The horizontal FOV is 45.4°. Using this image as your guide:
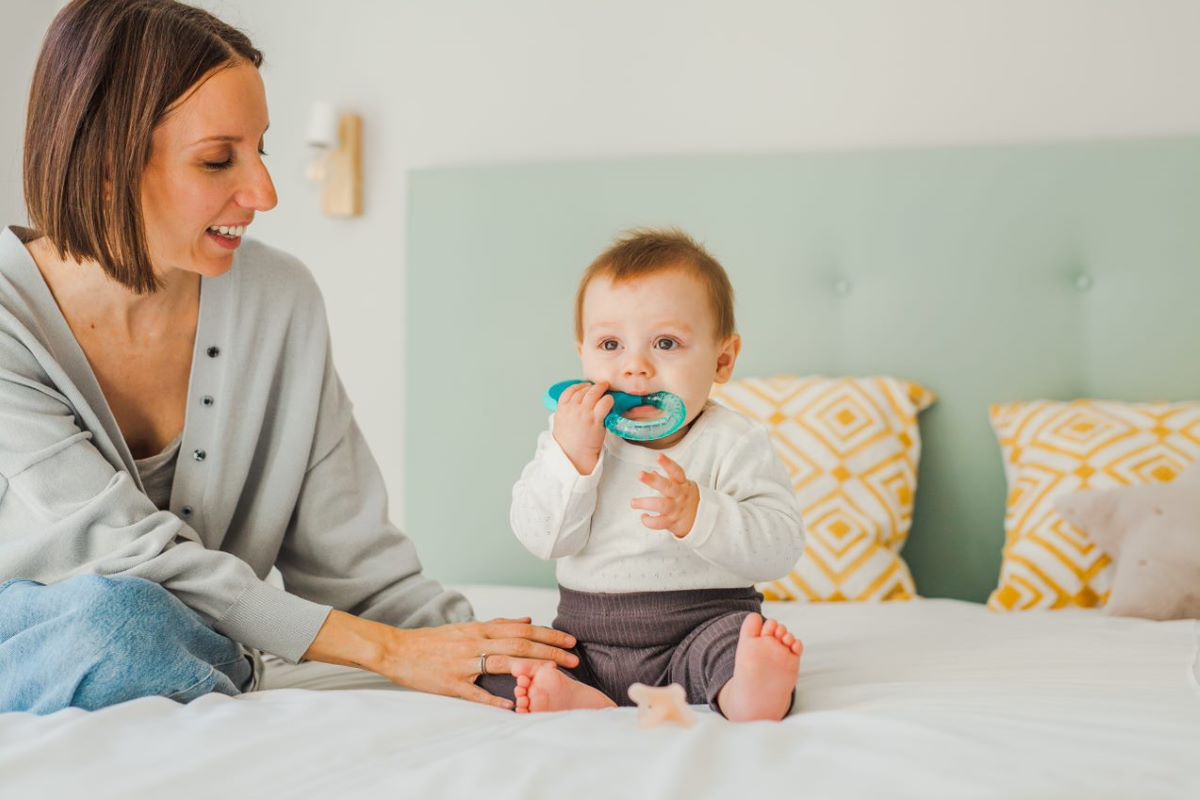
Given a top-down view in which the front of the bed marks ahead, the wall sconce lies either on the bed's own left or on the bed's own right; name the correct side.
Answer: on the bed's own right

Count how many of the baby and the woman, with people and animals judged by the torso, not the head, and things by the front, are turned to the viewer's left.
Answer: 0

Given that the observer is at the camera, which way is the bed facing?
facing the viewer

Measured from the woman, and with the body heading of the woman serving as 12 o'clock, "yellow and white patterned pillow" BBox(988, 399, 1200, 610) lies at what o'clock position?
The yellow and white patterned pillow is roughly at 10 o'clock from the woman.

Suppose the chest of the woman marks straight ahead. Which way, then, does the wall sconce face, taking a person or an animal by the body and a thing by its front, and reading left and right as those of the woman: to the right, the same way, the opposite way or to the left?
to the right

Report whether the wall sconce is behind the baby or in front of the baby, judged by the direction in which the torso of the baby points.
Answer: behind

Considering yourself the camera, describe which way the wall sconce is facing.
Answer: facing the viewer and to the left of the viewer

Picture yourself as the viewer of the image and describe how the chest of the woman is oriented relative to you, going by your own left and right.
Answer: facing the viewer and to the right of the viewer

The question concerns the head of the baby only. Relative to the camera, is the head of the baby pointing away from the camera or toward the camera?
toward the camera

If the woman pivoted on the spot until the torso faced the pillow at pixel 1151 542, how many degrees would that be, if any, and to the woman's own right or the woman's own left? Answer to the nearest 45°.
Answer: approximately 45° to the woman's own left

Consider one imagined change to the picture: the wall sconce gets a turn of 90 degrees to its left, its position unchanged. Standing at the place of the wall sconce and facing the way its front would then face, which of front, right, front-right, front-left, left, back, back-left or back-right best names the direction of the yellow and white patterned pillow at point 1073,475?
front
